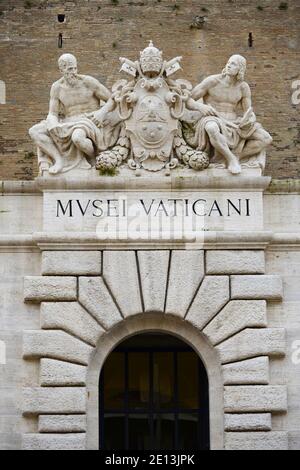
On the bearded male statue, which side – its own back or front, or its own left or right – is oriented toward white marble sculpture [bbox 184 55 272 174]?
left

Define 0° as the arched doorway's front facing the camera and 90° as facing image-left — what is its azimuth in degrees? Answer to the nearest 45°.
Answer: approximately 0°

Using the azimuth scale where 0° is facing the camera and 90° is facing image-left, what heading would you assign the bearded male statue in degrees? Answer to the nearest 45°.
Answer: approximately 0°
